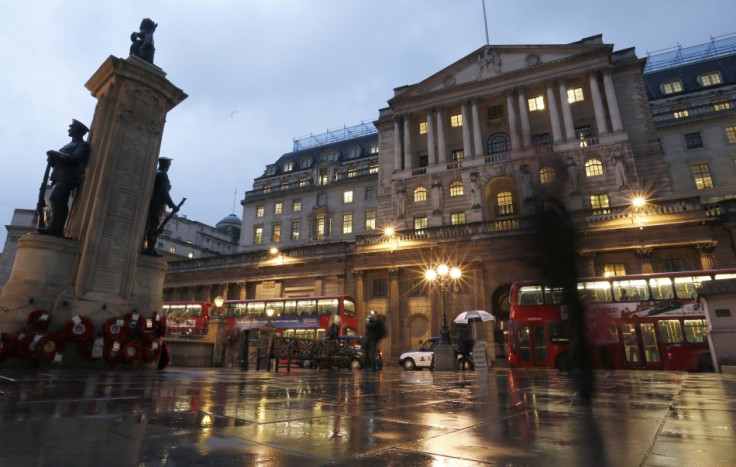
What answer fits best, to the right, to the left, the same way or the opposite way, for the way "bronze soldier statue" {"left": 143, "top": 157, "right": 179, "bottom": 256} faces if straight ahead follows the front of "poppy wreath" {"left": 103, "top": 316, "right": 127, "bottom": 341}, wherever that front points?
to the left

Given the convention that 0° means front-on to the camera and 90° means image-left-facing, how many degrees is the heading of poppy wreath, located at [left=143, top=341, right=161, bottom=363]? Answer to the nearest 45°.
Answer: approximately 0°

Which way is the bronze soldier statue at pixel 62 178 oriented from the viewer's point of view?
to the viewer's left

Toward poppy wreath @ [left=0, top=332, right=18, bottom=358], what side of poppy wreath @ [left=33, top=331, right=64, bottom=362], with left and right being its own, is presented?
right

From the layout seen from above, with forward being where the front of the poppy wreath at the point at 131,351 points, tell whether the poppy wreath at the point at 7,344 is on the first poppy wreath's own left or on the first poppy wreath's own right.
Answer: on the first poppy wreath's own right

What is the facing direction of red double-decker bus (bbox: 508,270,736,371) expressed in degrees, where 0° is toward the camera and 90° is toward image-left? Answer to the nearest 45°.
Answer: approximately 90°

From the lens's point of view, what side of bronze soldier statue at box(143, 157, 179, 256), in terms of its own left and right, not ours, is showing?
right

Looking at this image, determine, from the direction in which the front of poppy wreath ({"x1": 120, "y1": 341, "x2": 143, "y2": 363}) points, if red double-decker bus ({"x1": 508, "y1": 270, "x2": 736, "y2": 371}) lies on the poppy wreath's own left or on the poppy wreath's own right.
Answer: on the poppy wreath's own left
